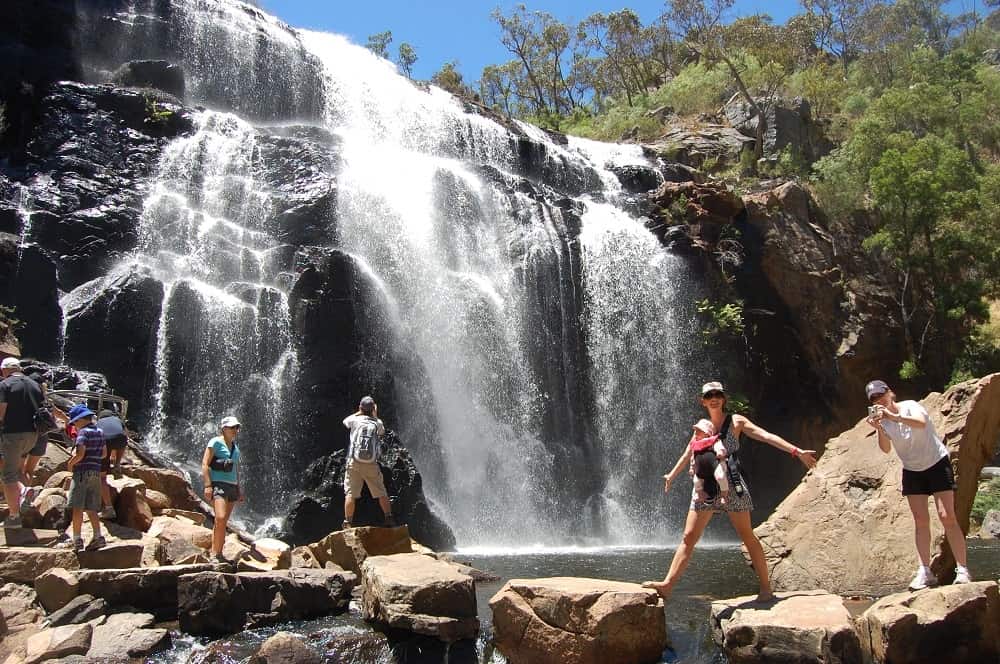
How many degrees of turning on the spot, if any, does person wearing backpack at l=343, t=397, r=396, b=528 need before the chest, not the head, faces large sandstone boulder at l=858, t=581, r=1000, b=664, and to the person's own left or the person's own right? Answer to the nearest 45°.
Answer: approximately 135° to the person's own right

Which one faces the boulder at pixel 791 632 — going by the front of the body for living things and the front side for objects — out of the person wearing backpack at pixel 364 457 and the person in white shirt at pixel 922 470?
the person in white shirt

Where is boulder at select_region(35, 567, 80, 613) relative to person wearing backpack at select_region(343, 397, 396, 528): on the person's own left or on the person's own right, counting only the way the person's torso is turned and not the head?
on the person's own left

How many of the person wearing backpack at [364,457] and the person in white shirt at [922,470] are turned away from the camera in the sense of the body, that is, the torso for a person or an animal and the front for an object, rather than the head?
1

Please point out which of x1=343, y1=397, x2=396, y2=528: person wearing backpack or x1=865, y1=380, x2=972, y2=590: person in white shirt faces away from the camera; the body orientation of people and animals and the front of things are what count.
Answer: the person wearing backpack

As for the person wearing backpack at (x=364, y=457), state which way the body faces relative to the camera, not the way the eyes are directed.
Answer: away from the camera

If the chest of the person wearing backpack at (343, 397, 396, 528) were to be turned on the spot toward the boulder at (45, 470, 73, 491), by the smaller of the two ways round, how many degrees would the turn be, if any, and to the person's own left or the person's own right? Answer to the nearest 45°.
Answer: approximately 90° to the person's own left

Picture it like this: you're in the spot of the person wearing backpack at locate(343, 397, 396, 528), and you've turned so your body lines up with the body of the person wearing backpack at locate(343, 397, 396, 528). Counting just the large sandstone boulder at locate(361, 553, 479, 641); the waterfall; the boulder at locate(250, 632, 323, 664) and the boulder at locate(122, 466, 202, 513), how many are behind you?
2

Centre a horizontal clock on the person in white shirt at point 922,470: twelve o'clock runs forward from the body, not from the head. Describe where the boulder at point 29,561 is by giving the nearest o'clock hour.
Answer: The boulder is roughly at 1 o'clock from the person in white shirt.

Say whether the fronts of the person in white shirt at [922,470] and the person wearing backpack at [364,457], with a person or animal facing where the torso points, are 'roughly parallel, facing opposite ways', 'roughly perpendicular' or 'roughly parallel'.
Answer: roughly perpendicular

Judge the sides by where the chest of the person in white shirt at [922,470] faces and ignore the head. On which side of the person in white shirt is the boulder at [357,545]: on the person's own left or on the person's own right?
on the person's own right

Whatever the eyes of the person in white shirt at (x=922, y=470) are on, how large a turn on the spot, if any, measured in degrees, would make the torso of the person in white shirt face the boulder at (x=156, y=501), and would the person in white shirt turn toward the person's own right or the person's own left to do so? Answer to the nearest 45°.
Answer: approximately 45° to the person's own right

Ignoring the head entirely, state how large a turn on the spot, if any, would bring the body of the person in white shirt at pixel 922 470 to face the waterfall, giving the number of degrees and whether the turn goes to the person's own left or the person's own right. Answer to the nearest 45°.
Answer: approximately 90° to the person's own right

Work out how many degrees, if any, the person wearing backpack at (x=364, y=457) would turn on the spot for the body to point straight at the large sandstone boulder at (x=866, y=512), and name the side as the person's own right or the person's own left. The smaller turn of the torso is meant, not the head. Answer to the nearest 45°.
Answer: approximately 135° to the person's own right
